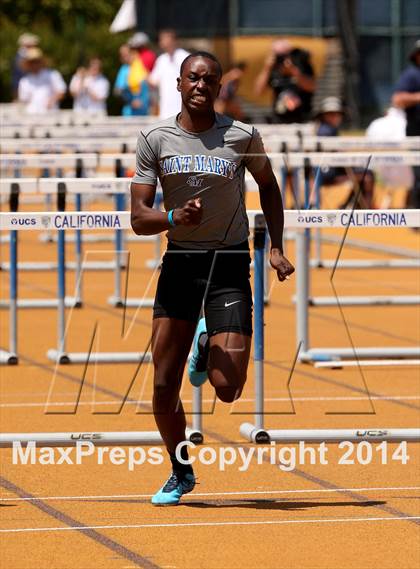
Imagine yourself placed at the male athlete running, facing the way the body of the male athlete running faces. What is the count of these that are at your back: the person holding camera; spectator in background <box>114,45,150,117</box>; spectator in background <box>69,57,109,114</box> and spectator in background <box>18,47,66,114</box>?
4

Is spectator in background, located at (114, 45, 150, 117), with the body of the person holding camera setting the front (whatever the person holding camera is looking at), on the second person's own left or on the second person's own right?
on the second person's own right

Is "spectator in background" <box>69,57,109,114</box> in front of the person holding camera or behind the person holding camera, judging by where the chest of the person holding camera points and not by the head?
behind

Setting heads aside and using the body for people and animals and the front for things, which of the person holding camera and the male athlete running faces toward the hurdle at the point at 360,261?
the person holding camera

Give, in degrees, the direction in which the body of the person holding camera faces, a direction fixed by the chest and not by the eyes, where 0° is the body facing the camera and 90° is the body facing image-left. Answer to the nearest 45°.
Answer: approximately 0°

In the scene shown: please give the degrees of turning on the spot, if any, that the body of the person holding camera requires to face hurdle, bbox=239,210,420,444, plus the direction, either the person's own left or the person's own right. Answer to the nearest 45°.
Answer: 0° — they already face it
